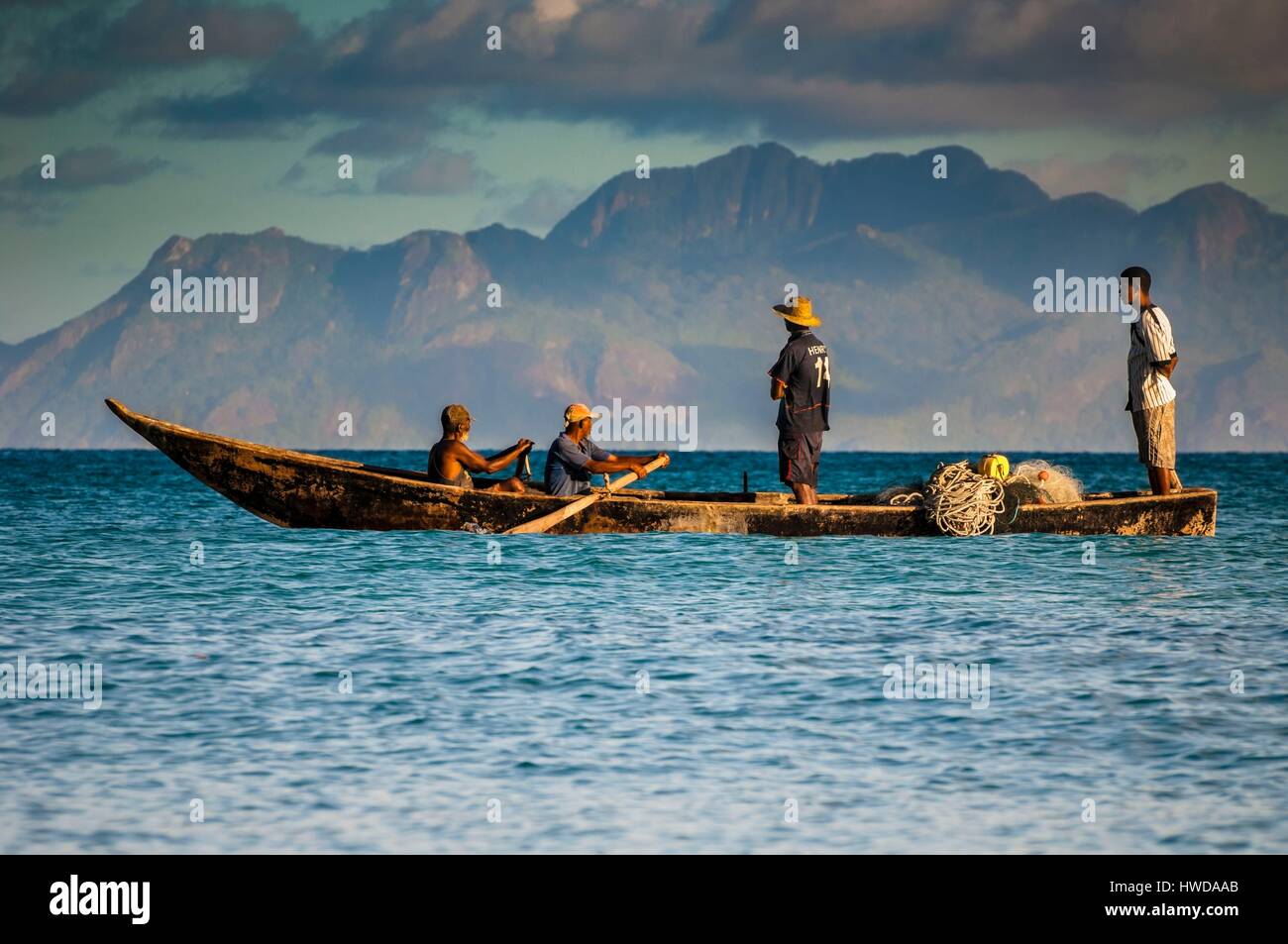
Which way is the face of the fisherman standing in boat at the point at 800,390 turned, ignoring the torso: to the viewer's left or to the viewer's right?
to the viewer's left

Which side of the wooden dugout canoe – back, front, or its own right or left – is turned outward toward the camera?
left

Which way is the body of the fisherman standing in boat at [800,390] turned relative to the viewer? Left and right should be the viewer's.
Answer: facing away from the viewer and to the left of the viewer

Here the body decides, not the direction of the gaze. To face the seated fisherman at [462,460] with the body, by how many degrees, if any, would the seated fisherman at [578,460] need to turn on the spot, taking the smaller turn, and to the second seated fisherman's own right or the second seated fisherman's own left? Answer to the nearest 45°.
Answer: approximately 180°

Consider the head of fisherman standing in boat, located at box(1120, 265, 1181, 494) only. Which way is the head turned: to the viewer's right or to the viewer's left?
to the viewer's left

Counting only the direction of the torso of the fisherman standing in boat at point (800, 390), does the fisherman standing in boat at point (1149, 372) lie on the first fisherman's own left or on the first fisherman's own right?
on the first fisherman's own right

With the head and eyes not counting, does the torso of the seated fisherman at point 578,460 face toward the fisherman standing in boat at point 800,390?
yes

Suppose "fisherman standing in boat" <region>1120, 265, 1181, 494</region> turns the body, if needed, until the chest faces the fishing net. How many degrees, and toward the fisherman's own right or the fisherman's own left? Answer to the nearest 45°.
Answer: approximately 45° to the fisherman's own right

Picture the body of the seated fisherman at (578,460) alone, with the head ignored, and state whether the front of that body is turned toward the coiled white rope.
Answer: yes

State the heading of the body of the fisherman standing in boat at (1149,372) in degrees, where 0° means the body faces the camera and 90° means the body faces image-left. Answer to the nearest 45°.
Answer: approximately 90°

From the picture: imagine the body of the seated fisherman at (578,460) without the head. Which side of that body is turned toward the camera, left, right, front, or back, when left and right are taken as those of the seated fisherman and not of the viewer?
right

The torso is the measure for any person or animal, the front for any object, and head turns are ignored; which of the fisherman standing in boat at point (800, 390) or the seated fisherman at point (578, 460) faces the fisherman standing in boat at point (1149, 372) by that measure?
the seated fisherman

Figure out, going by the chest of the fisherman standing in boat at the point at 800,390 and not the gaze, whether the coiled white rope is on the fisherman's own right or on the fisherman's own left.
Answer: on the fisherman's own right
